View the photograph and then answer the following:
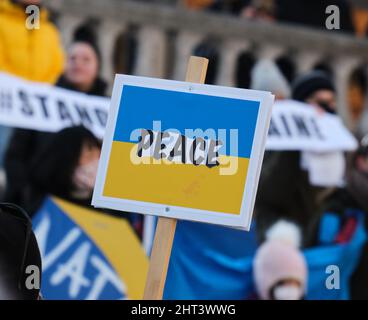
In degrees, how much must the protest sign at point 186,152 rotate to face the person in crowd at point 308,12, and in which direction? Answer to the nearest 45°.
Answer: approximately 180°

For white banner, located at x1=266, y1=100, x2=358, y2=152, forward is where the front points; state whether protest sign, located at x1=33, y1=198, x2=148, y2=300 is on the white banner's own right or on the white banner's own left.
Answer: on the white banner's own right

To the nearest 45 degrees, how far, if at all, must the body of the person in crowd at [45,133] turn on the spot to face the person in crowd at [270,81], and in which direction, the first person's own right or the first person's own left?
approximately 135° to the first person's own left

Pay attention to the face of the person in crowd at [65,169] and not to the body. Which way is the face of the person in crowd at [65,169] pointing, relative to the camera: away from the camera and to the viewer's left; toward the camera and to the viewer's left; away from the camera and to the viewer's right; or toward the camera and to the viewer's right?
toward the camera and to the viewer's right

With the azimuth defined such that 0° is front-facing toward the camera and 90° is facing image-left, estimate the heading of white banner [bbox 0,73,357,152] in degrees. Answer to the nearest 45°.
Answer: approximately 0°

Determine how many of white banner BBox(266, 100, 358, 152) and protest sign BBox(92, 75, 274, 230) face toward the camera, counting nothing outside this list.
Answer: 2
